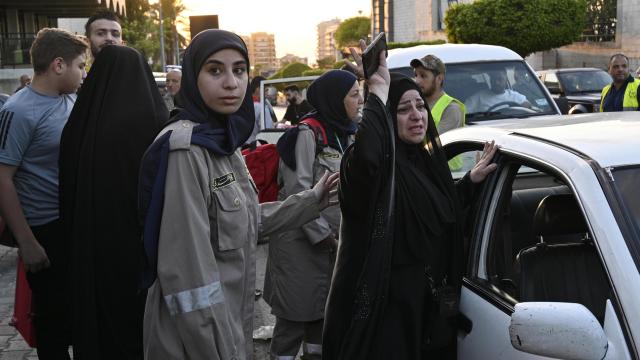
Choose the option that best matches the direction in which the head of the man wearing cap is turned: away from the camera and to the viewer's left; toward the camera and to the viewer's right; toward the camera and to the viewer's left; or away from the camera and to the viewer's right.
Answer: toward the camera and to the viewer's left

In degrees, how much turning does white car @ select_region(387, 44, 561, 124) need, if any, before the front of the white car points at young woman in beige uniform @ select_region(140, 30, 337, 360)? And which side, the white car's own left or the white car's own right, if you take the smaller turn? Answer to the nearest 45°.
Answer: approximately 45° to the white car's own right

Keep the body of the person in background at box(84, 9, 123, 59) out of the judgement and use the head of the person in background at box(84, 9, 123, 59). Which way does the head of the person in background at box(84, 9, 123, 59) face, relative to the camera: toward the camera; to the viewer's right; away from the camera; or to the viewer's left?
toward the camera

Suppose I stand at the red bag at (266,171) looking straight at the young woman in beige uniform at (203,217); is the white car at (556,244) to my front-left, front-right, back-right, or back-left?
front-left

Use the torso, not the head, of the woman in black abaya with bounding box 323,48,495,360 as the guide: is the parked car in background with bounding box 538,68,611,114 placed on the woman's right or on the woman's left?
on the woman's left

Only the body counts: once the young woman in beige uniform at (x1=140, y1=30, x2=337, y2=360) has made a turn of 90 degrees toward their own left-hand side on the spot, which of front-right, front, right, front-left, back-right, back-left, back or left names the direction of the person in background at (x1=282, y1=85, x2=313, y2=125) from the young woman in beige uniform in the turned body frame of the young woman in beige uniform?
front-left

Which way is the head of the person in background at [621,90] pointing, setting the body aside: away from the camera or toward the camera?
toward the camera

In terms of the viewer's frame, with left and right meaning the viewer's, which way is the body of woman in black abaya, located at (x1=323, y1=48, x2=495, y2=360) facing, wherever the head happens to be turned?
facing the viewer and to the right of the viewer

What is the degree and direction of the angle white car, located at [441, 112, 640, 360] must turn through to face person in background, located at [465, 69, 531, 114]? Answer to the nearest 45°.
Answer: approximately 135° to its left

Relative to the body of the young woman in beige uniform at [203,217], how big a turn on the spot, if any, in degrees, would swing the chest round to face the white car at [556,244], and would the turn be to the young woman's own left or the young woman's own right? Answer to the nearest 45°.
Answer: approximately 45° to the young woman's own left

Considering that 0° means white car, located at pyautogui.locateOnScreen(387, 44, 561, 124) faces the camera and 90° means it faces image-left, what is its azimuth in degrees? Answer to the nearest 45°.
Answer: approximately 315°

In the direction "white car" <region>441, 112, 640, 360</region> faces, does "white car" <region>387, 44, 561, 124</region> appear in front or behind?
behind

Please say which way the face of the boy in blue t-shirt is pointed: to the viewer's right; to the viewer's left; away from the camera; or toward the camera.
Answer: to the viewer's right
